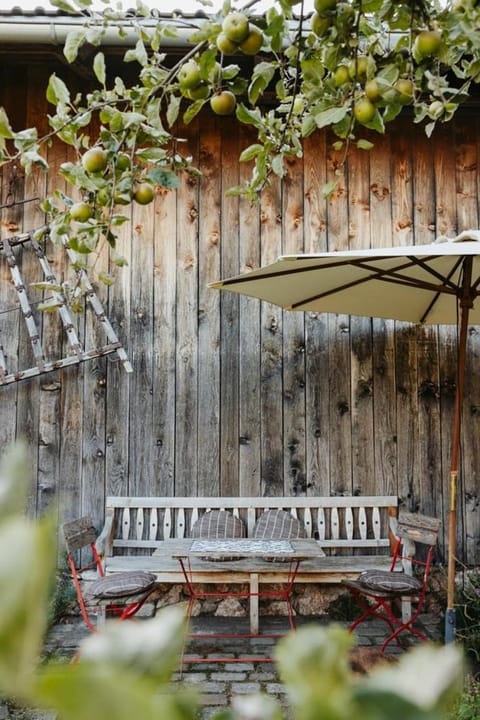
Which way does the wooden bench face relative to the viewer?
toward the camera

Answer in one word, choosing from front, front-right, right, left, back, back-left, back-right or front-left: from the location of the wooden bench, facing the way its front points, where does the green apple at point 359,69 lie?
front

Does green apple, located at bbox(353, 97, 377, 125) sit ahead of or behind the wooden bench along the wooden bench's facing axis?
ahead

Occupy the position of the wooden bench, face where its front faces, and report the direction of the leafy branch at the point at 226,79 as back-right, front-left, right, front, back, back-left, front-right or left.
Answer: front

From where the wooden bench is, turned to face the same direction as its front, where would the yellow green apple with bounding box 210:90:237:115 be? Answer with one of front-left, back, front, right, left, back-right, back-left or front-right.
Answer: front

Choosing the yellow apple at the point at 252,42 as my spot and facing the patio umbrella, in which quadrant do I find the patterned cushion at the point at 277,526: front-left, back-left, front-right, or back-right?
front-left

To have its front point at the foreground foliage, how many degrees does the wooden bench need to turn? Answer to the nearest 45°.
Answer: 0° — it already faces it

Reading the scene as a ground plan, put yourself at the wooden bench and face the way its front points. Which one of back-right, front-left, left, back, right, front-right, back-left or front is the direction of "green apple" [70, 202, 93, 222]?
front

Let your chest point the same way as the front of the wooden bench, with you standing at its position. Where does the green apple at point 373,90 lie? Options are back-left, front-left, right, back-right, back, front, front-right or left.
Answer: front

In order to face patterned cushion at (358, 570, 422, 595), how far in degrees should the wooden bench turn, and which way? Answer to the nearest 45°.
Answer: approximately 45° to its left

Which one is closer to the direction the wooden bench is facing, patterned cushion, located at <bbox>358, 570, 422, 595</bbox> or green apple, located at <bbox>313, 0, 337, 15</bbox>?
the green apple

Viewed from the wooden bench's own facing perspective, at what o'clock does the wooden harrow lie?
The wooden harrow is roughly at 3 o'clock from the wooden bench.

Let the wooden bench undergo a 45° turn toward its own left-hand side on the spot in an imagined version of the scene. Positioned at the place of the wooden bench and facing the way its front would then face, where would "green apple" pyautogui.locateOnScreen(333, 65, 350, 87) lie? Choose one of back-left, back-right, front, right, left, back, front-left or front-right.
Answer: front-right

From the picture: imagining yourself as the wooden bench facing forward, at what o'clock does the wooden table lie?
The wooden table is roughly at 12 o'clock from the wooden bench.

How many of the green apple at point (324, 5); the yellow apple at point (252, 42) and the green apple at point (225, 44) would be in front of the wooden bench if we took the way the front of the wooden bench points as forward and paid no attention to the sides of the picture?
3

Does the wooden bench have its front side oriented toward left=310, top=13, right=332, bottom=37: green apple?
yes

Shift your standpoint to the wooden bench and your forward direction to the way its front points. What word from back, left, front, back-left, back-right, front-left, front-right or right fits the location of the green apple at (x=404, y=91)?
front
